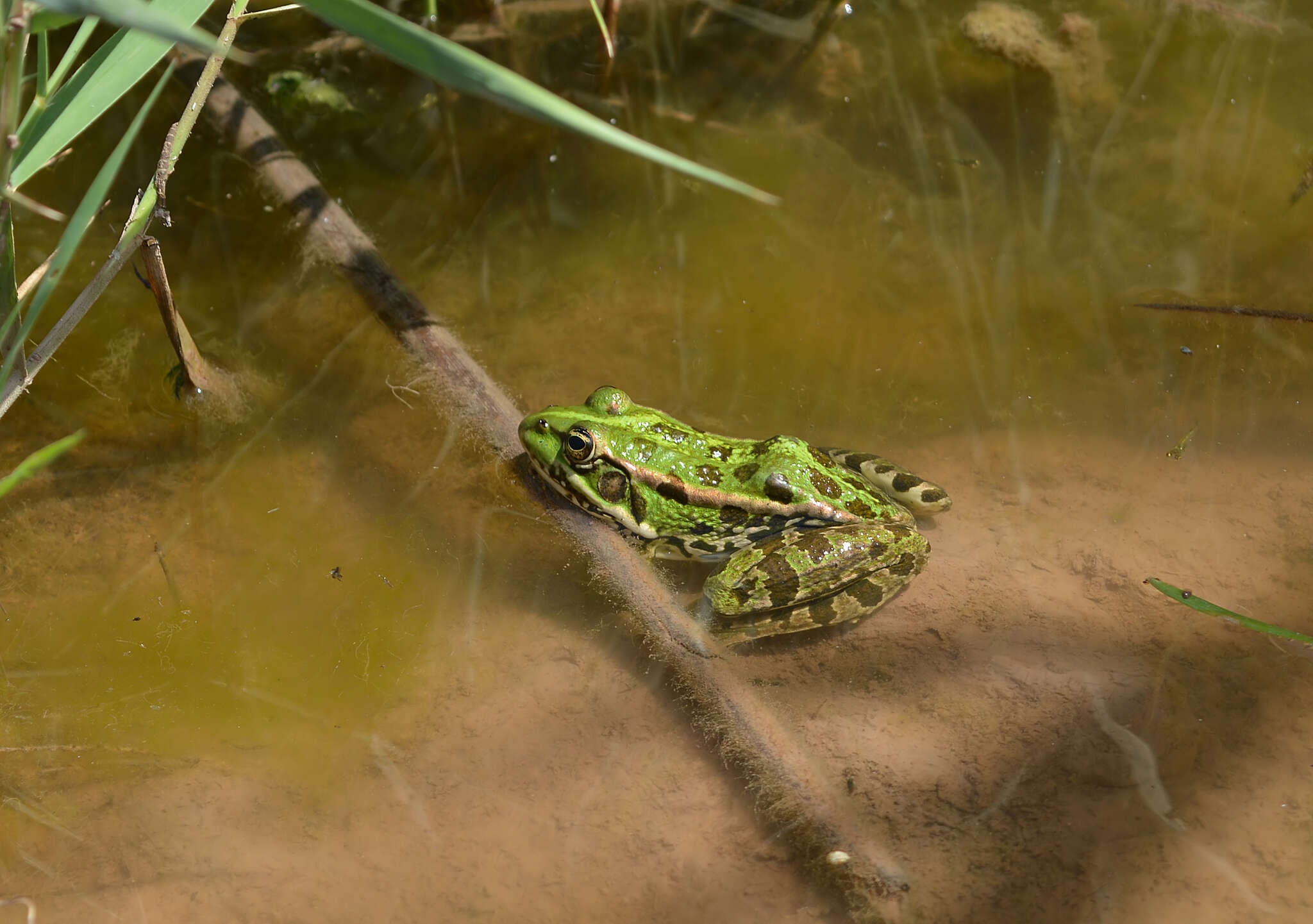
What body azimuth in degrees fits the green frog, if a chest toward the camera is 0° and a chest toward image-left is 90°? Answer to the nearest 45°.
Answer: approximately 90°

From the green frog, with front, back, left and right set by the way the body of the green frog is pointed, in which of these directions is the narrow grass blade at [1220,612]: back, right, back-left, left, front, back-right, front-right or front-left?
back-left

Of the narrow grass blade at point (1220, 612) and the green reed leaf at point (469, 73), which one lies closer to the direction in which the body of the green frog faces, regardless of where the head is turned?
the green reed leaf
